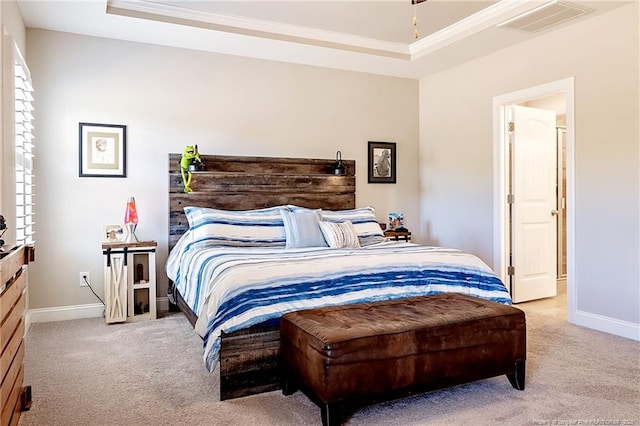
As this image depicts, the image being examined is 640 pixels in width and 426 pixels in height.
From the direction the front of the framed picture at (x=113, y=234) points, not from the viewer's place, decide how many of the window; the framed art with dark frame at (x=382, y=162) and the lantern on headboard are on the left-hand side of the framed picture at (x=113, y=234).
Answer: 2

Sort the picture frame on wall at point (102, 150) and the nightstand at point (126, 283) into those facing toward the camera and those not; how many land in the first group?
2

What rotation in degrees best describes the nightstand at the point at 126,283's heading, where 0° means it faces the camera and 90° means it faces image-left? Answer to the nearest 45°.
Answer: approximately 0°

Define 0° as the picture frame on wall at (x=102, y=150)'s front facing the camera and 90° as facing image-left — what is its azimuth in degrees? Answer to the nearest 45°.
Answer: approximately 0°

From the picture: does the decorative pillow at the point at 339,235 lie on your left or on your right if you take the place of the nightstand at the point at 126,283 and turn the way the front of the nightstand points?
on your left

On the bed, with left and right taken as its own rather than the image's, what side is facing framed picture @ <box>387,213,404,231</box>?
left

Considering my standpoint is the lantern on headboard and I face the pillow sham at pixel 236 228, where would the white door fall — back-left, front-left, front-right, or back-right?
back-left

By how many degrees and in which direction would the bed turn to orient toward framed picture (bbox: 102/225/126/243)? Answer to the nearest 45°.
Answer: approximately 180°

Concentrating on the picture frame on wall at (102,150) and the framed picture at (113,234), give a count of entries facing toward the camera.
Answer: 2
